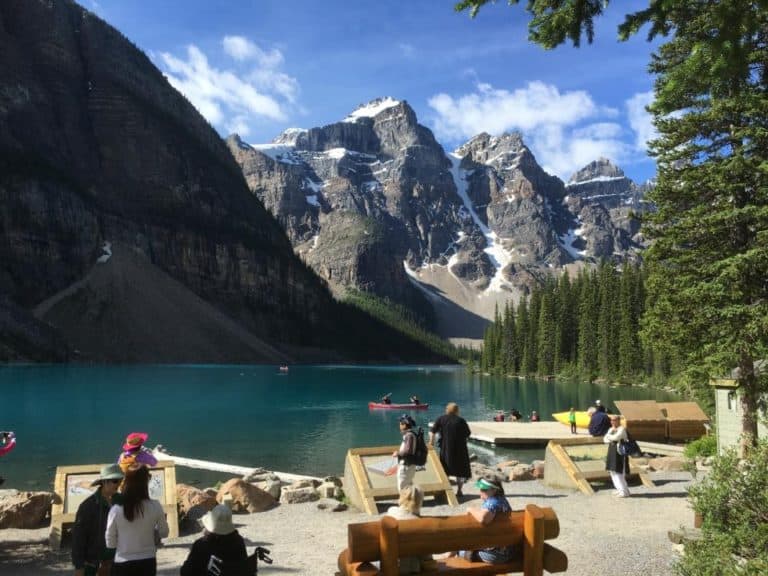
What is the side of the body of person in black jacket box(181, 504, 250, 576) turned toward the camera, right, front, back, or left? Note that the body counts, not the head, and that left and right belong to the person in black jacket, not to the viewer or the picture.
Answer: back

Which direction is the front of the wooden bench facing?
away from the camera

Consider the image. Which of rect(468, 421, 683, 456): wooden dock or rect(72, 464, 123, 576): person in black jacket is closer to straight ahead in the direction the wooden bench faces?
the wooden dock

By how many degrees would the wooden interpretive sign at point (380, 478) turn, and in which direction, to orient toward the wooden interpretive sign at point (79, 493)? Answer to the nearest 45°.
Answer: approximately 90° to its right

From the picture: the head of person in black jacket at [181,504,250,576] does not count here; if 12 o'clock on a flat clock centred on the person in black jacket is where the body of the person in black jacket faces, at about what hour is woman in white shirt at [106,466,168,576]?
The woman in white shirt is roughly at 10 o'clock from the person in black jacket.

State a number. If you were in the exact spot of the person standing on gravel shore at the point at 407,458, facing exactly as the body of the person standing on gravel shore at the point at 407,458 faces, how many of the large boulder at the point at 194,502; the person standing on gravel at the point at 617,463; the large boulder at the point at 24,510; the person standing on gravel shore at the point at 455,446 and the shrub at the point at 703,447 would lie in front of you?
2

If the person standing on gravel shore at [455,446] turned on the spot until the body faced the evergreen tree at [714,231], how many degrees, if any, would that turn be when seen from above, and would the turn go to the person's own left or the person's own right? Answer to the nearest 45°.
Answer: approximately 45° to the person's own right

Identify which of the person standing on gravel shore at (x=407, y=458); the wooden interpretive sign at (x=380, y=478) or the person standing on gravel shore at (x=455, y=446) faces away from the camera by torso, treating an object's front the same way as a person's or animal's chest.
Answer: the person standing on gravel shore at (x=455, y=446)

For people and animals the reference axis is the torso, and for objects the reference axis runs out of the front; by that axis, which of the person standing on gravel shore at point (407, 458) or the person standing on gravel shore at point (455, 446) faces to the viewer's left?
the person standing on gravel shore at point (407, 458)

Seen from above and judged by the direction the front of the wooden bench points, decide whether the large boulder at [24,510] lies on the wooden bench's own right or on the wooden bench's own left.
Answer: on the wooden bench's own left

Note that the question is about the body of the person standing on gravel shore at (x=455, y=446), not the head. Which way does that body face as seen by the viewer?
away from the camera

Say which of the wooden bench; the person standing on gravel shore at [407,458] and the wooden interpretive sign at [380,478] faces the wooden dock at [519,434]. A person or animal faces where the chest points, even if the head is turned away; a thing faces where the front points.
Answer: the wooden bench

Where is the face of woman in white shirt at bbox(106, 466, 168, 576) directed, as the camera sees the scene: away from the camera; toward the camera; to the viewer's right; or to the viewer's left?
away from the camera

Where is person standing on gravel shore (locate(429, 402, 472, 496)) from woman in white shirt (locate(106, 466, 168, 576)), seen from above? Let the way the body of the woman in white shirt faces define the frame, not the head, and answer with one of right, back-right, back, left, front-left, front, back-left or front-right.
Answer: front-right
